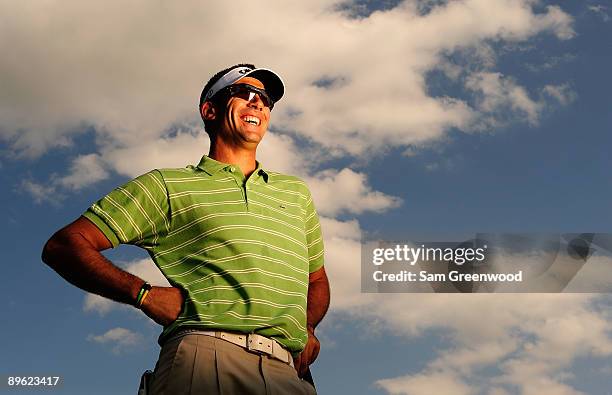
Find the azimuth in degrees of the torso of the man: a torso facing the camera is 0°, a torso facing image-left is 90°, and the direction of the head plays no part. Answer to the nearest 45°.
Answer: approximately 315°

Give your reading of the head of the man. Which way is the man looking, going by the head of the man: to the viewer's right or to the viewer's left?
to the viewer's right
